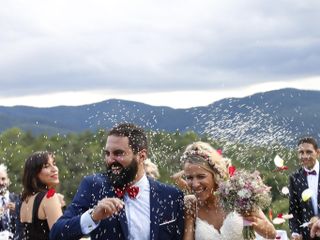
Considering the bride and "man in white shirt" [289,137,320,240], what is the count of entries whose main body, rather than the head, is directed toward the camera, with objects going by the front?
2

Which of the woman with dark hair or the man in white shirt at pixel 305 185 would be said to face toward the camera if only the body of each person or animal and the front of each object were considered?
the man in white shirt

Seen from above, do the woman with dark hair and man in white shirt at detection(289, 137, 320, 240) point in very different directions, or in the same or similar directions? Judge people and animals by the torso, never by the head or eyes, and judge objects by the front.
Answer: very different directions

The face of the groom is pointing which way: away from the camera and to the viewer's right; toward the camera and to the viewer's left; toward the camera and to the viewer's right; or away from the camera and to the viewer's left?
toward the camera and to the viewer's left

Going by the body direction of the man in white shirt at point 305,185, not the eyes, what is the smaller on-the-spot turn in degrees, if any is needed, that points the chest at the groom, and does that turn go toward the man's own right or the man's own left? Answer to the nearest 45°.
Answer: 0° — they already face them

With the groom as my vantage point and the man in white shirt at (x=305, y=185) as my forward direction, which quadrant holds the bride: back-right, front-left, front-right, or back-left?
front-right

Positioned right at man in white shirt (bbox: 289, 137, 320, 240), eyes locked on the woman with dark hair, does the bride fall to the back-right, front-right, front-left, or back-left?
front-left

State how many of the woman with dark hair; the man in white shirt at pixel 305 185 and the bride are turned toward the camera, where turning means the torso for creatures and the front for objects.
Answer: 2

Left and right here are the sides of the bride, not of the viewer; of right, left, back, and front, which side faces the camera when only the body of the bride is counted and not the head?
front

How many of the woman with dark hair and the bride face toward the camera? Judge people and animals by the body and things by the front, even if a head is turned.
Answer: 1
